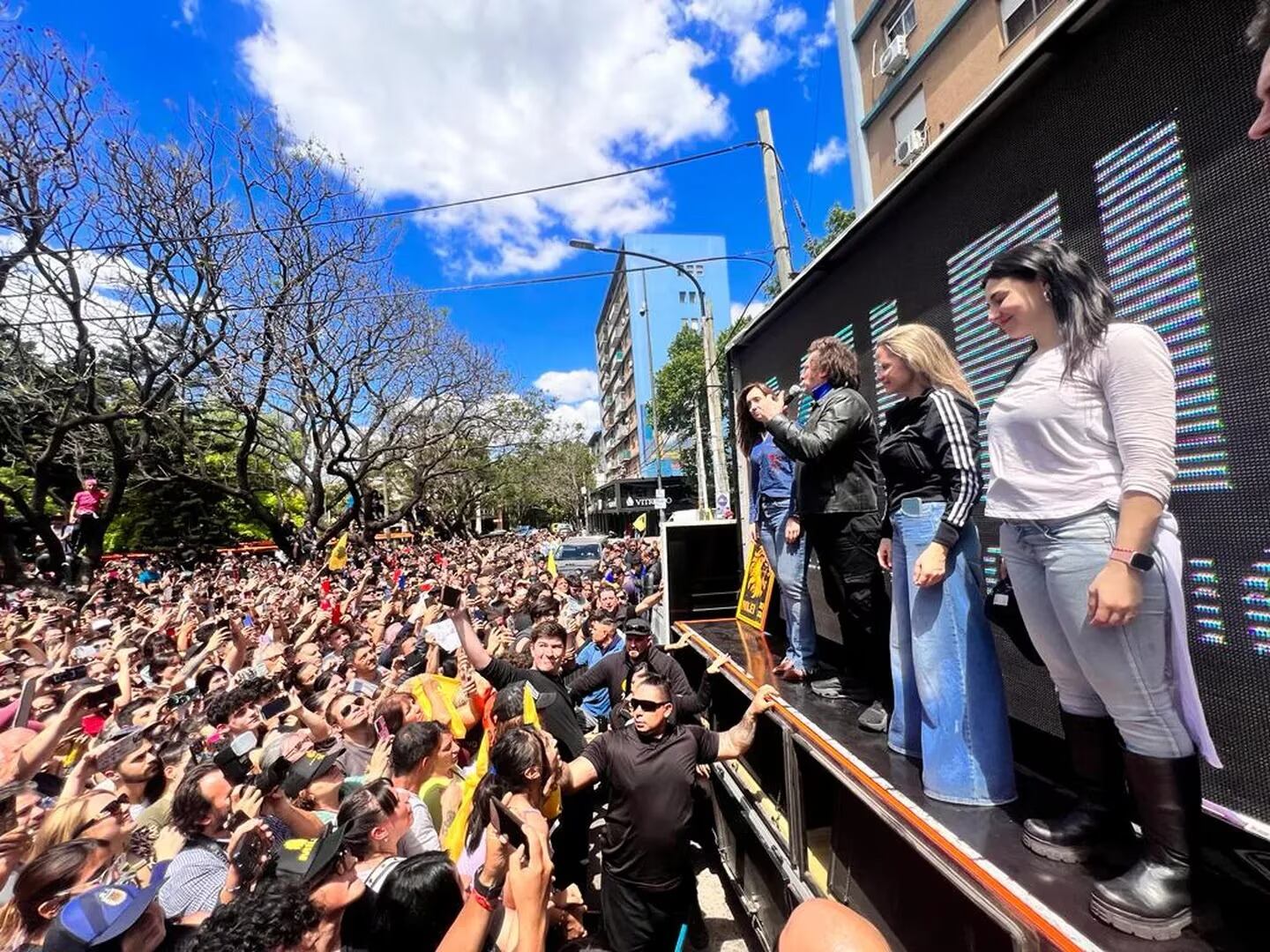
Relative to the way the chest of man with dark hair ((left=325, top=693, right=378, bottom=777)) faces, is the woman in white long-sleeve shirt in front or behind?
in front

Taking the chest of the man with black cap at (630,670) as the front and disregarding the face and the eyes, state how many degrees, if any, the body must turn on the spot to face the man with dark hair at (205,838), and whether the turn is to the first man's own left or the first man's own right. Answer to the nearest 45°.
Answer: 0° — they already face them

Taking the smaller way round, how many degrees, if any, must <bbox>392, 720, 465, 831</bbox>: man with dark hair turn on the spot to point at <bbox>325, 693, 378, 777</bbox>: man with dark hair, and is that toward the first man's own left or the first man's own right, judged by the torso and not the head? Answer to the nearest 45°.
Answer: approximately 135° to the first man's own left

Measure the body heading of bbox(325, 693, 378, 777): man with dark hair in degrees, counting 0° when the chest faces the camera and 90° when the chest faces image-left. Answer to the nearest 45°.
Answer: approximately 315°

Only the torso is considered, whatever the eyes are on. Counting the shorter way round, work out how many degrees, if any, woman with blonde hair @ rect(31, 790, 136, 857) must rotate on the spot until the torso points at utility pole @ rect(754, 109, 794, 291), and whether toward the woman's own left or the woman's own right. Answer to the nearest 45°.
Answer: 0° — they already face it

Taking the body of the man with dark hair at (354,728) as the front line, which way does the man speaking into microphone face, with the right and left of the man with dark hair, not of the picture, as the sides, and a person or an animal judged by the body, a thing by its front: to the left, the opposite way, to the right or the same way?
the opposite way

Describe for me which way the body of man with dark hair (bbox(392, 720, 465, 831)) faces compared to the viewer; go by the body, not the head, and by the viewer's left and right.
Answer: facing to the right of the viewer

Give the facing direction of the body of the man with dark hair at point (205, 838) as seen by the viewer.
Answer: to the viewer's right

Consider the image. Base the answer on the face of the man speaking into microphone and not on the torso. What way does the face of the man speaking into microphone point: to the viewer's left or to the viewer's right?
to the viewer's left
